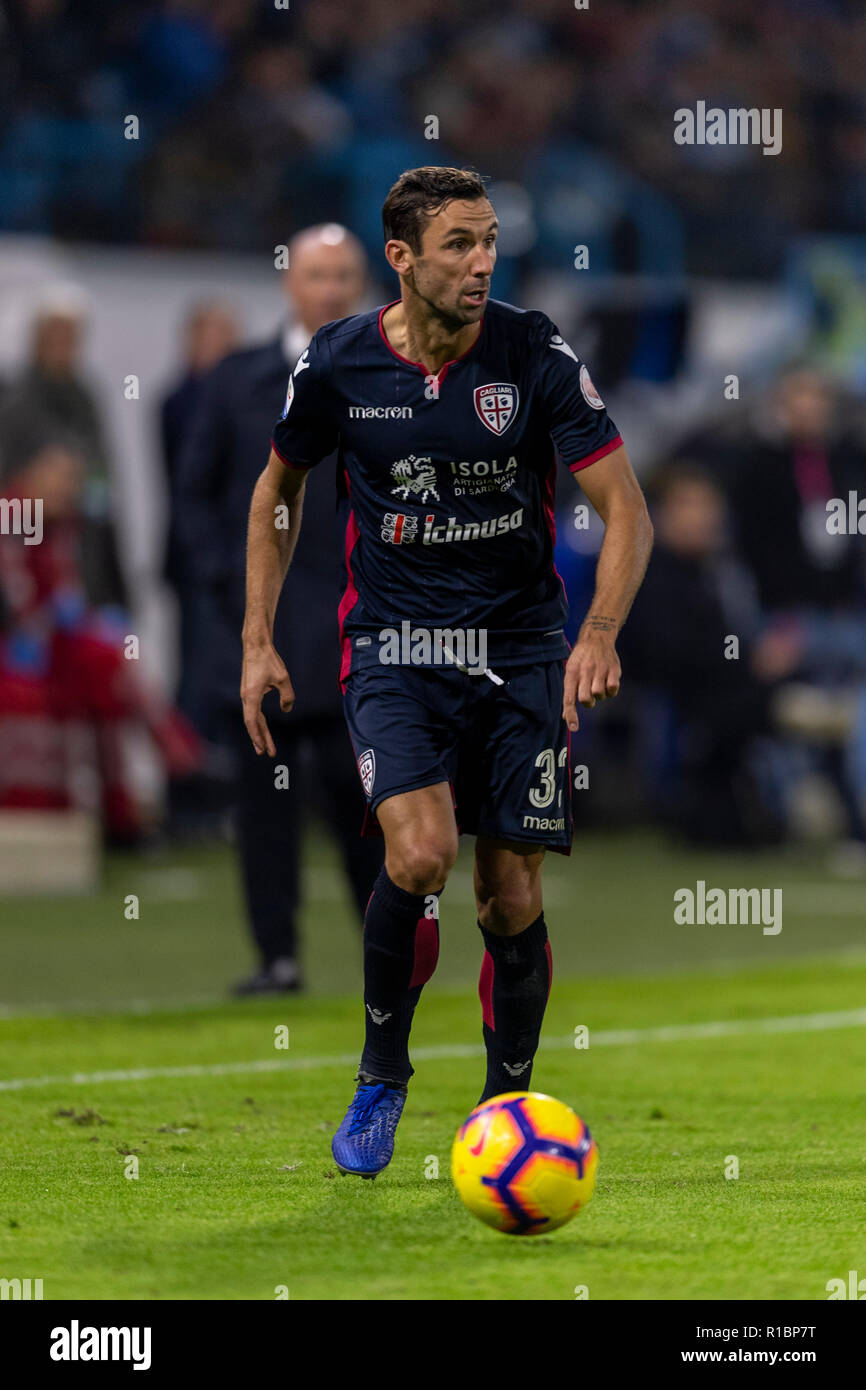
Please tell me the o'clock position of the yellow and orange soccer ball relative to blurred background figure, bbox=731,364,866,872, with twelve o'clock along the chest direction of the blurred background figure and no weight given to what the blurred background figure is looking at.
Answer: The yellow and orange soccer ball is roughly at 12 o'clock from the blurred background figure.

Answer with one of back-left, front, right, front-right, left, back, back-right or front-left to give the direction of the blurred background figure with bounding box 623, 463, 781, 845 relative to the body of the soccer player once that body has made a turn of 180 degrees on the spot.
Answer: front

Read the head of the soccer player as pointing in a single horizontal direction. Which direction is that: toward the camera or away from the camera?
toward the camera

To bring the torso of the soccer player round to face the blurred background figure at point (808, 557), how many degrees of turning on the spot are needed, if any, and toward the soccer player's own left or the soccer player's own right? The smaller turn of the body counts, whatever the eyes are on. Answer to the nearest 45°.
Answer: approximately 180°

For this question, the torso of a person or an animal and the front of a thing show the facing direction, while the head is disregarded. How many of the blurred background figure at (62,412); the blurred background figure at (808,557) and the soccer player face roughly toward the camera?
3

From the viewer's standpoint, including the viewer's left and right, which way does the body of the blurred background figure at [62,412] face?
facing the viewer

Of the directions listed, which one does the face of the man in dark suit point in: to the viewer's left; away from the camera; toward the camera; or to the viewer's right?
toward the camera

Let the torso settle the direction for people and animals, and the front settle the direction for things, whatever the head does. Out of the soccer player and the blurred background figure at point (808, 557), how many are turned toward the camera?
2

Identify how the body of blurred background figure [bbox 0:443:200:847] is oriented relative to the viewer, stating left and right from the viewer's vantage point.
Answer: facing the viewer and to the right of the viewer

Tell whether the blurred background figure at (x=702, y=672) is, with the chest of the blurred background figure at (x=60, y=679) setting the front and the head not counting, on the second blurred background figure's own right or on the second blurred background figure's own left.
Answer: on the second blurred background figure's own left

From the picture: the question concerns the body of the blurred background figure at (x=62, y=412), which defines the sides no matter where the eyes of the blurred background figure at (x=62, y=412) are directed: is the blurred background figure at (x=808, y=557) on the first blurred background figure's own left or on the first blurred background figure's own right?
on the first blurred background figure's own left

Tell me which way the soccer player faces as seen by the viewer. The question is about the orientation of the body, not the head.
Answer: toward the camera
